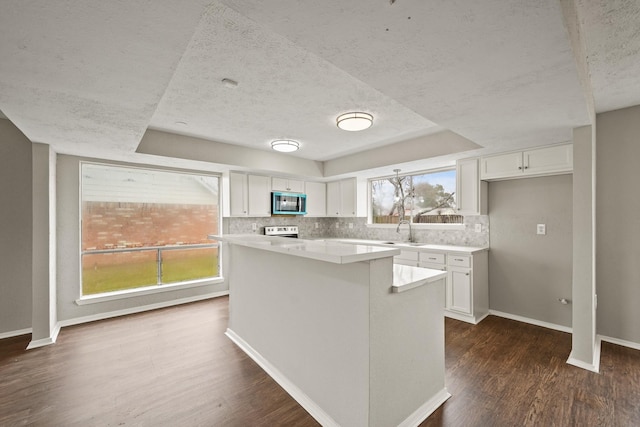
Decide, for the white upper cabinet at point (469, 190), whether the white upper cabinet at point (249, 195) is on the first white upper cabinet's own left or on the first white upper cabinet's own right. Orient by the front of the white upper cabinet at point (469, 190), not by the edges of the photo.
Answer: on the first white upper cabinet's own right

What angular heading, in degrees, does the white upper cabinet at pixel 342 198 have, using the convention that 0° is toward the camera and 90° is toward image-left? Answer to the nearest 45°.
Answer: approximately 45°

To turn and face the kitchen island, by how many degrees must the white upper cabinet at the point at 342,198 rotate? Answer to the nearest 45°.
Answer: approximately 45° to its left

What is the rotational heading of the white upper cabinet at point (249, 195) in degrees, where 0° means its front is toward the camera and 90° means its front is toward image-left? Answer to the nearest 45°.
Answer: approximately 315°

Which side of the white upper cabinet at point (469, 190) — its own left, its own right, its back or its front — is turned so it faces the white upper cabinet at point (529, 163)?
left

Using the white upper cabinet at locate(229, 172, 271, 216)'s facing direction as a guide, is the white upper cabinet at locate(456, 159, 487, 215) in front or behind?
in front

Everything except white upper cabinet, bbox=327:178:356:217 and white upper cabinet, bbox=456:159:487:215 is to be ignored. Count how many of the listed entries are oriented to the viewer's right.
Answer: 0

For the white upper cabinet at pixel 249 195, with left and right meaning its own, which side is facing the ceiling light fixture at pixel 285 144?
front

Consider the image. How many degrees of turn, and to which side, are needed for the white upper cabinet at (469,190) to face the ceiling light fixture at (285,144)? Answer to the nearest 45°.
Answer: approximately 45° to its right

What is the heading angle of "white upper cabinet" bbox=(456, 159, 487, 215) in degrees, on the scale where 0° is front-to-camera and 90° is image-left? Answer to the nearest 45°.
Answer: approximately 0°

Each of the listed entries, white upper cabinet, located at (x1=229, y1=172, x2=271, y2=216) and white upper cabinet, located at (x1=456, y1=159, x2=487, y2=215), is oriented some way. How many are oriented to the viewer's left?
0
